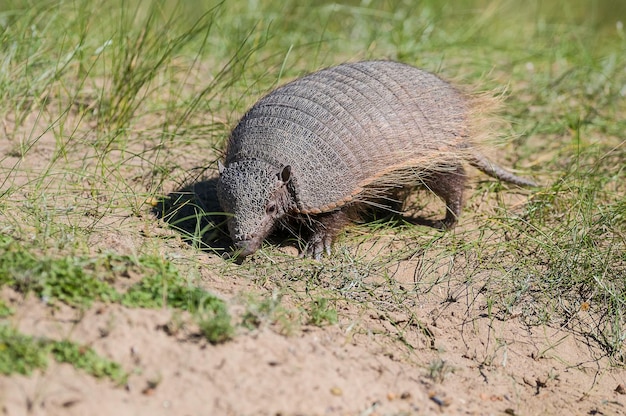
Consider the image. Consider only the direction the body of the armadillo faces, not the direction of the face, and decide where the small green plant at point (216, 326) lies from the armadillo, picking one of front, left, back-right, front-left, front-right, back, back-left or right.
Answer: front-left

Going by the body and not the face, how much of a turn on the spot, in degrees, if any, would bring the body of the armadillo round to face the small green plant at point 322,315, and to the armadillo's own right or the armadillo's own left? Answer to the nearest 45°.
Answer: approximately 45° to the armadillo's own left

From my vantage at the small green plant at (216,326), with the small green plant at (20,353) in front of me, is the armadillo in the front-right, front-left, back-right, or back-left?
back-right

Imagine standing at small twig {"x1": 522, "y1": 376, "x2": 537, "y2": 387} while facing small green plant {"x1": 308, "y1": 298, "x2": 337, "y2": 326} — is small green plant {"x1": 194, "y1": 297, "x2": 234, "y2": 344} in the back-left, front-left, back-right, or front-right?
front-left

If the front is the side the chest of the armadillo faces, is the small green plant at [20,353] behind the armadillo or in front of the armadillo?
in front

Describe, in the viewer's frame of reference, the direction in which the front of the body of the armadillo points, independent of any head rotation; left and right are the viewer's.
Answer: facing the viewer and to the left of the viewer

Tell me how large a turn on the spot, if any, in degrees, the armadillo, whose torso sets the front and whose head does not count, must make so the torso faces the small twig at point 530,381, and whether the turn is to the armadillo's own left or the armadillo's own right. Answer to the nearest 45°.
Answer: approximately 90° to the armadillo's own left
